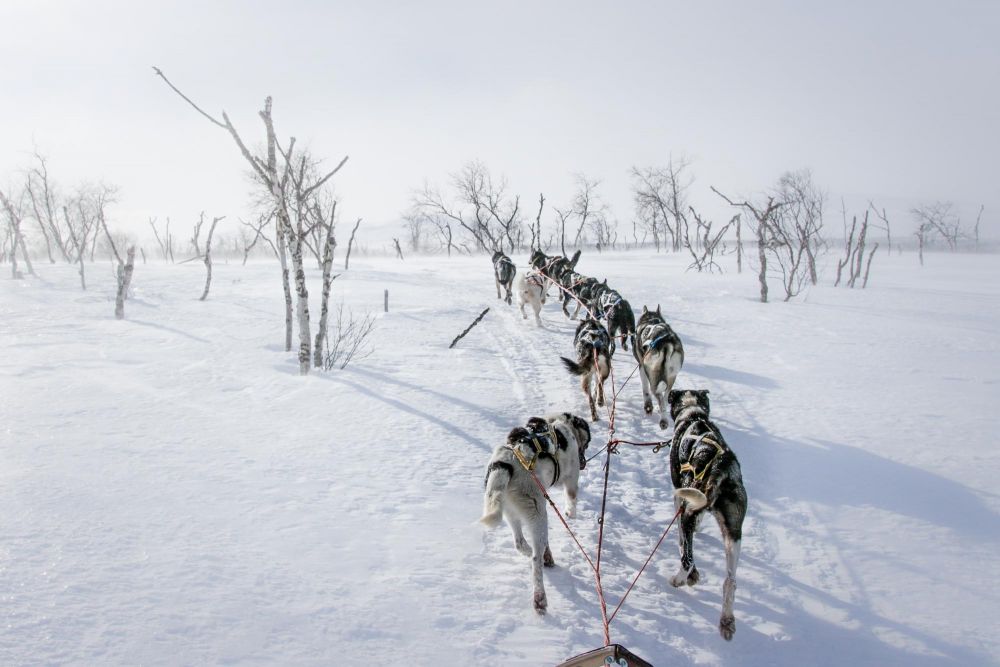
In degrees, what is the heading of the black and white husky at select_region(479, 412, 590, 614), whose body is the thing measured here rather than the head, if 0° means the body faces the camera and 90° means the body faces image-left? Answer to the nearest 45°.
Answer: approximately 225°

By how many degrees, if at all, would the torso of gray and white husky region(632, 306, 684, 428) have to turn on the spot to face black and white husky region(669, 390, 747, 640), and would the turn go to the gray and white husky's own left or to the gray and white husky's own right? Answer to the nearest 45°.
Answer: approximately 180°

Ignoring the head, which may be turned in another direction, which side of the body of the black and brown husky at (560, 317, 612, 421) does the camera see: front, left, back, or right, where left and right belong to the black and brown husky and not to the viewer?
back

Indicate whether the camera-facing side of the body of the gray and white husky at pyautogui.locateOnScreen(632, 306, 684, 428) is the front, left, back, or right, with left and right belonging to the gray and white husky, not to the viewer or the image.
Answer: back

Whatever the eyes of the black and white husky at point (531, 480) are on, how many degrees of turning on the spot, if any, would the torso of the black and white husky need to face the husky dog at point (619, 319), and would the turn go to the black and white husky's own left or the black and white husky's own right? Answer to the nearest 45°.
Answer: approximately 45° to the black and white husky's own left

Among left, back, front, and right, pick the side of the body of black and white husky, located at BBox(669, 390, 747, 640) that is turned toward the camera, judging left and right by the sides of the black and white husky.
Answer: back

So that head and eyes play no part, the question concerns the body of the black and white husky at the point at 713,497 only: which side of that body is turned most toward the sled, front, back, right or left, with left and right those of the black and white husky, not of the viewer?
back

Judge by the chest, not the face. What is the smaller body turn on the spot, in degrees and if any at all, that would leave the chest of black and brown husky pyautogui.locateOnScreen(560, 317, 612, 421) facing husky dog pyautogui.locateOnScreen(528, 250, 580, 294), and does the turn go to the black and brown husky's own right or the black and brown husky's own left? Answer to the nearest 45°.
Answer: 0° — it already faces it

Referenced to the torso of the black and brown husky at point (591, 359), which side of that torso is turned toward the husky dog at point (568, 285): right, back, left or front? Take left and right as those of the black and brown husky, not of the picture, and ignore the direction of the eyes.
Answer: front

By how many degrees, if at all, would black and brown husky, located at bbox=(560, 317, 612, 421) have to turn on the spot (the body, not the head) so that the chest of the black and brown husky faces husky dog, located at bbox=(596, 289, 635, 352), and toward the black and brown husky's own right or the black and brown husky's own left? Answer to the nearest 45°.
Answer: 0° — it already faces it

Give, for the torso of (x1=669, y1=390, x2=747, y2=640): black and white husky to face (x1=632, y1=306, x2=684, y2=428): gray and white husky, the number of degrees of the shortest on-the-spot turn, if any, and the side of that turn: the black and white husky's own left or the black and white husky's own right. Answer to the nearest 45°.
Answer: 0° — it already faces it

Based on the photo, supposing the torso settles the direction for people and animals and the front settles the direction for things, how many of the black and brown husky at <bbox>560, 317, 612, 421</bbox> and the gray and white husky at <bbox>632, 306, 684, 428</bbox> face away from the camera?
2
